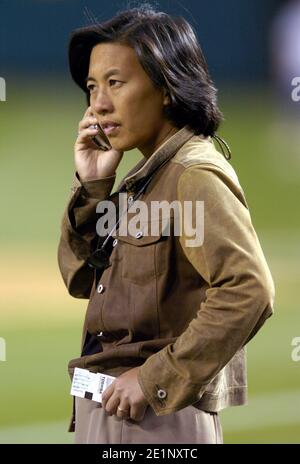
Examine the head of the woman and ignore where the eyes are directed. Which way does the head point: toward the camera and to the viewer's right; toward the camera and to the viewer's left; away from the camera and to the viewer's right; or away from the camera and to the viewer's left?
toward the camera and to the viewer's left

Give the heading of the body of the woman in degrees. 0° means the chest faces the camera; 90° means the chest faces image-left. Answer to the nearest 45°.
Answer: approximately 45°
